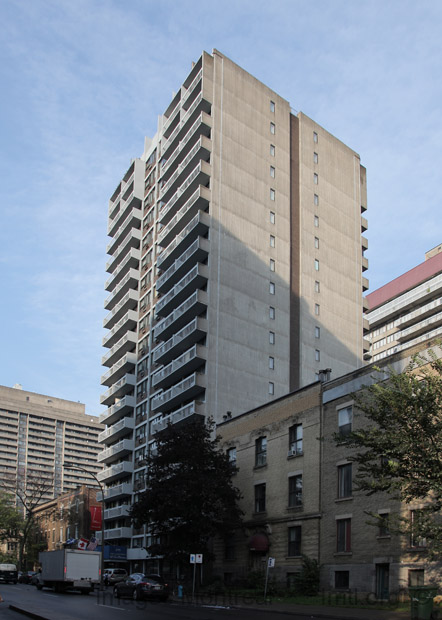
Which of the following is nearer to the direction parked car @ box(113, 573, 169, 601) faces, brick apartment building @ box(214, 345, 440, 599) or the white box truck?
the white box truck

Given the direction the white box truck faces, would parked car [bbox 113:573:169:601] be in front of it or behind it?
behind

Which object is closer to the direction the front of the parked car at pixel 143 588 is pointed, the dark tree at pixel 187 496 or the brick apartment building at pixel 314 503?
the dark tree

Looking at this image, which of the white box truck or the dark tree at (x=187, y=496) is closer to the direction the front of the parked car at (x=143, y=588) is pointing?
the white box truck

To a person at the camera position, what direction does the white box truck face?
facing away from the viewer and to the left of the viewer

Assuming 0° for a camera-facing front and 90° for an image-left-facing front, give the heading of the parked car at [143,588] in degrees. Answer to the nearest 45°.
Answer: approximately 135°

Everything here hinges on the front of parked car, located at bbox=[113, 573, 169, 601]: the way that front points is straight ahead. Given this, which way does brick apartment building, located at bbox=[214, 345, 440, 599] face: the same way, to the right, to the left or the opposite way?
to the left

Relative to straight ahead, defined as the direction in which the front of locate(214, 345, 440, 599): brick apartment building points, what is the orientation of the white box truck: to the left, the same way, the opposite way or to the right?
to the right

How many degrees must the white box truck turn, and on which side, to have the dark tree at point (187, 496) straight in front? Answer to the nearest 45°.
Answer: approximately 135° to its right
